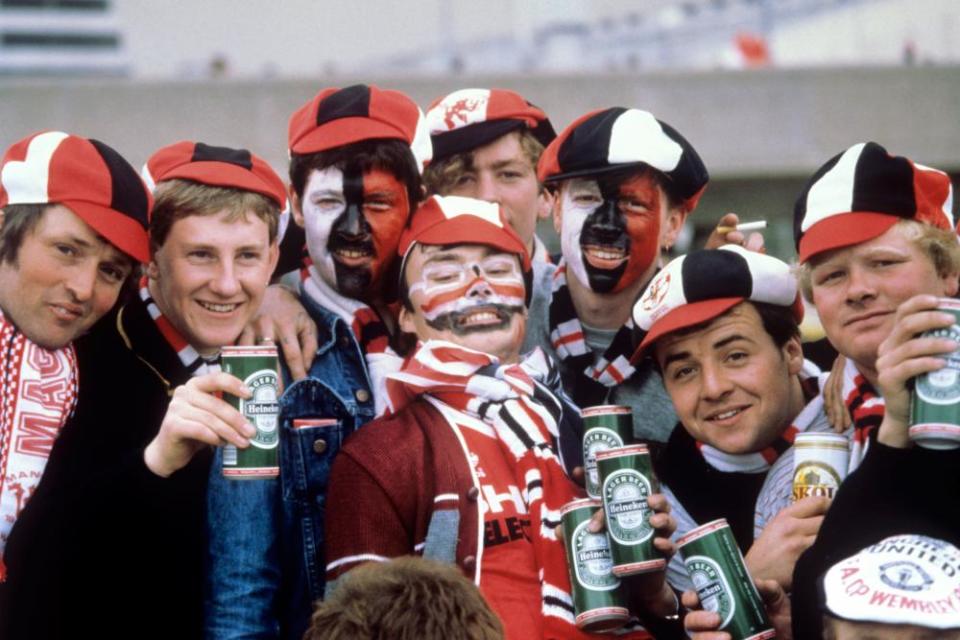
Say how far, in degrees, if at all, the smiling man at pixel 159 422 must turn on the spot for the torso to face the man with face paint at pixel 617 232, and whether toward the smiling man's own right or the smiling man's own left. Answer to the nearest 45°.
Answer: approximately 45° to the smiling man's own left

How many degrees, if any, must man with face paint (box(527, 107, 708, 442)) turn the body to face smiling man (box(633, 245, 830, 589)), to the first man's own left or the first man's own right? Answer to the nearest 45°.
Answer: approximately 45° to the first man's own left

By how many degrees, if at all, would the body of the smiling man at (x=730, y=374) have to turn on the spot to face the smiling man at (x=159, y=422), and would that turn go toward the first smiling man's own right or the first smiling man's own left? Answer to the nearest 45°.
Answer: approximately 45° to the first smiling man's own right

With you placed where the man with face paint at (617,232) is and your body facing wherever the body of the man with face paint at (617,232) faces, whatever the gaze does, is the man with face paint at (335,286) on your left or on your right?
on your right

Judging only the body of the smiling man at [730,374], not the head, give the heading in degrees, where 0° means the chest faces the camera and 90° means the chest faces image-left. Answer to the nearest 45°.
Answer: approximately 45°

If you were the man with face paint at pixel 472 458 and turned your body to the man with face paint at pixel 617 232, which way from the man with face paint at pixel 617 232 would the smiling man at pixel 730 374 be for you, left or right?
right

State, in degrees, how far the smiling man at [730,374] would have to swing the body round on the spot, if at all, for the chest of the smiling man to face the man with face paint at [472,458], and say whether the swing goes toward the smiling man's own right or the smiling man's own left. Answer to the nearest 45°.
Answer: approximately 45° to the smiling man's own right

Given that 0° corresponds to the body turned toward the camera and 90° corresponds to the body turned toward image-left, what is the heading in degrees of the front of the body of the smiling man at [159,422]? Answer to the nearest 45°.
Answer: approximately 315°
